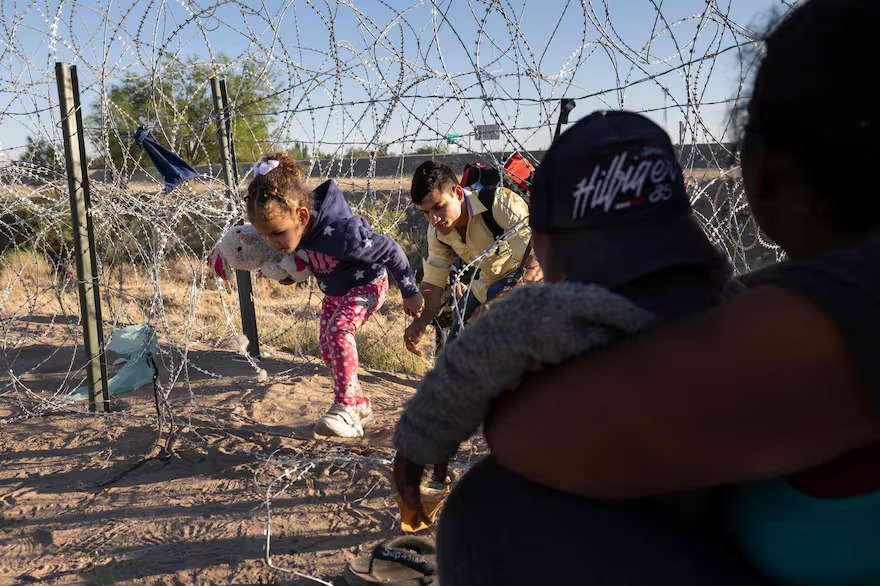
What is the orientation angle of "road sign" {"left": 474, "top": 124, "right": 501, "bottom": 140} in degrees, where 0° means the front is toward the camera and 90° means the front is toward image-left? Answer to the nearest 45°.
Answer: approximately 0°

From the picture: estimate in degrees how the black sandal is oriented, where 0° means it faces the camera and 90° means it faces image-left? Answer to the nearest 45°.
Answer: approximately 90°

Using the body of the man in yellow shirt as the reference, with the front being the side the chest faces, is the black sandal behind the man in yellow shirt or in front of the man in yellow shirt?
in front
